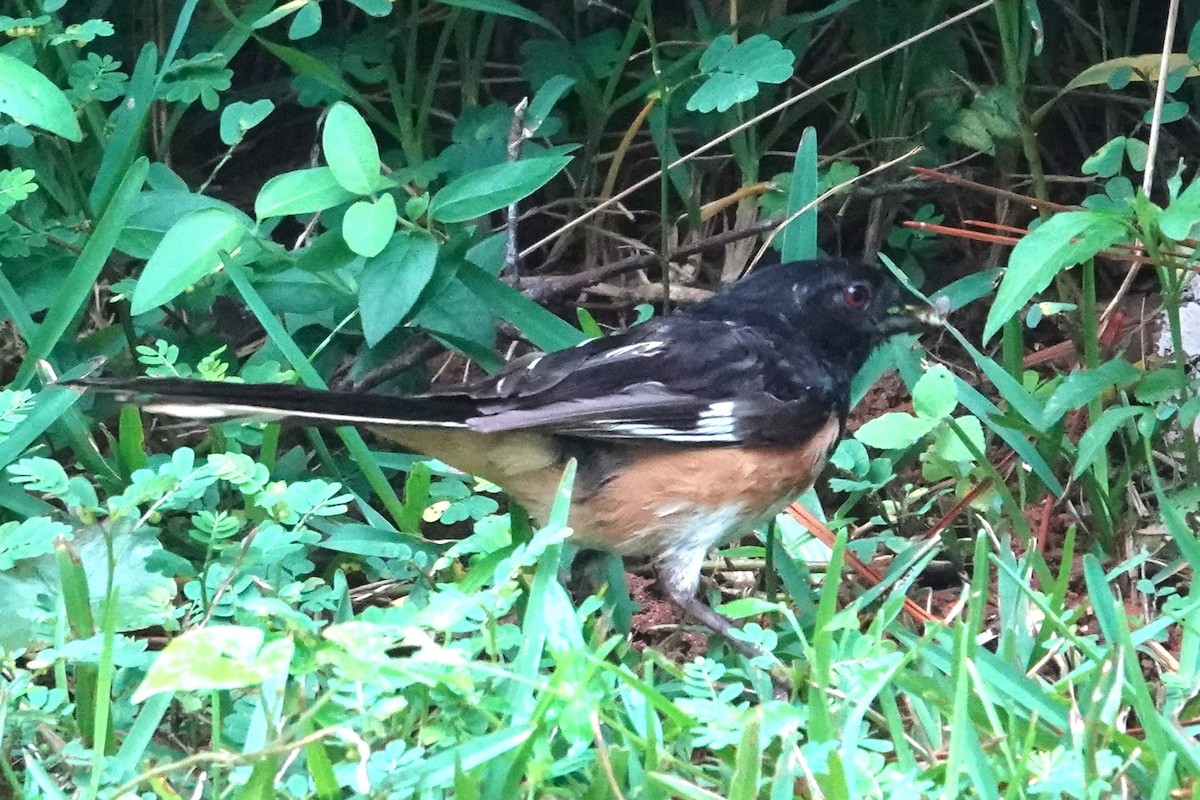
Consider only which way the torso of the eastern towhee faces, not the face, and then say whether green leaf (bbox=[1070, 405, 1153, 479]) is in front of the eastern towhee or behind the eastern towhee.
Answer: in front

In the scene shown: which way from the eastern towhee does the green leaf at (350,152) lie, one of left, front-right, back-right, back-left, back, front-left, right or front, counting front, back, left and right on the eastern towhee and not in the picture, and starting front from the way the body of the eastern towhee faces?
back-left

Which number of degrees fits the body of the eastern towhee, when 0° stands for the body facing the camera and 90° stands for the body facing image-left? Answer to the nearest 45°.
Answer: approximately 270°

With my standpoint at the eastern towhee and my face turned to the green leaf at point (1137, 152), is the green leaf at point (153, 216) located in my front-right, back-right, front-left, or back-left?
back-left

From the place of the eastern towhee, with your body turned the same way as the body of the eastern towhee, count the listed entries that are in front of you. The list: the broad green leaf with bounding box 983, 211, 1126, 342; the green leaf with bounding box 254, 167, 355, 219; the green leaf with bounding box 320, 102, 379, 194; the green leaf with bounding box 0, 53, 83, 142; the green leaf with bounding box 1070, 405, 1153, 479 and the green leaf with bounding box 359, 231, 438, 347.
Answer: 2

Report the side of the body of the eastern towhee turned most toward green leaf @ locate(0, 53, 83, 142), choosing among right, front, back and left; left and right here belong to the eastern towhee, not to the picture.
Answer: back

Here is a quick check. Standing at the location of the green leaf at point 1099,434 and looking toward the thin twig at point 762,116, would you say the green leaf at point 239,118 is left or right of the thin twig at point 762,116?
left

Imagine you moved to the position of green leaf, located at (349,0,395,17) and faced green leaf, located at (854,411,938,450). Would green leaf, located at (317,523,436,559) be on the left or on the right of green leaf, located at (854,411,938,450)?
right

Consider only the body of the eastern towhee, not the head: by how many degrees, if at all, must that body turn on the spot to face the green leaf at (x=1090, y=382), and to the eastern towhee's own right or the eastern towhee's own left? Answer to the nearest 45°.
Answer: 0° — it already faces it

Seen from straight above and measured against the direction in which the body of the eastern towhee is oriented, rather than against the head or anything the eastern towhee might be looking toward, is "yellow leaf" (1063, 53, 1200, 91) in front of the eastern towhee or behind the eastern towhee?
in front

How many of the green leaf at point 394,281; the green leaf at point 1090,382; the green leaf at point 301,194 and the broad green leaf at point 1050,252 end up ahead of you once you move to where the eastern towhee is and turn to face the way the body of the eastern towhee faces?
2

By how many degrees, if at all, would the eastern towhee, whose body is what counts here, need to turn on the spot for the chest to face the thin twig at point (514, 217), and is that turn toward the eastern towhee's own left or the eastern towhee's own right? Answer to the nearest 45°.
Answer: approximately 90° to the eastern towhee's own left
